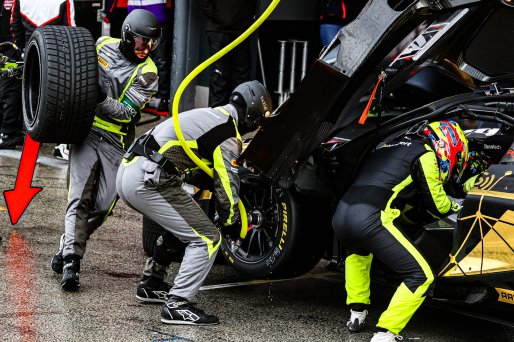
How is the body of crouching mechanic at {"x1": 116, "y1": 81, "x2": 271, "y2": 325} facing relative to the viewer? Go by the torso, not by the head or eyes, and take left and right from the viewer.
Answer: facing to the right of the viewer

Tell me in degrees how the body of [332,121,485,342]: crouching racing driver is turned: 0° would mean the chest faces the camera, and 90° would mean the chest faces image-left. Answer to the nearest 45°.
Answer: approximately 225°

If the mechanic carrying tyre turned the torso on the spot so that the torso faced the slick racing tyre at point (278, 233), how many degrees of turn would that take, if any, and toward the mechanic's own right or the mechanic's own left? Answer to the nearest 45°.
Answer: approximately 45° to the mechanic's own left

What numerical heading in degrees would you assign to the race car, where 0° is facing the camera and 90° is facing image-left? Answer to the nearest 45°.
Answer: approximately 135°

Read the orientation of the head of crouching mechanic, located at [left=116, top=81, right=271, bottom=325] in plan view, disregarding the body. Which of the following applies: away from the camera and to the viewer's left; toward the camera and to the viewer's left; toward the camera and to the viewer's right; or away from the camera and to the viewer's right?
away from the camera and to the viewer's right

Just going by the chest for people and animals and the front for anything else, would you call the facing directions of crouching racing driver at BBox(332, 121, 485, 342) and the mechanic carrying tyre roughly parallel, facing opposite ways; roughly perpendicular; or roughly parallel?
roughly perpendicular

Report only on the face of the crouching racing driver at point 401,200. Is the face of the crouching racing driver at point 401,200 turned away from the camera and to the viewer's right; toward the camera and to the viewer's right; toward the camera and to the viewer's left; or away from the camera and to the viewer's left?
away from the camera and to the viewer's right
